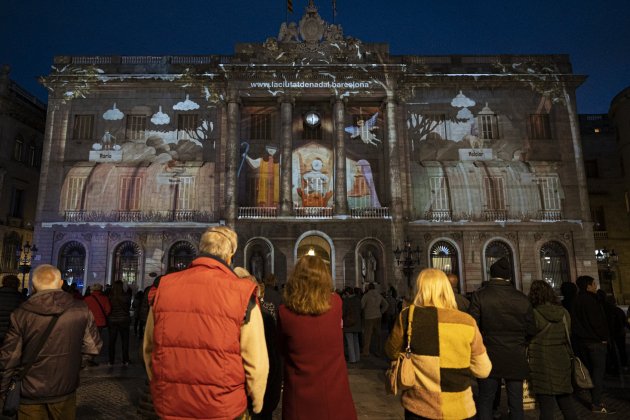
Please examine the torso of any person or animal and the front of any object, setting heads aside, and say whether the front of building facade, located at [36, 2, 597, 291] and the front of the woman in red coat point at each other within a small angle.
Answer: yes

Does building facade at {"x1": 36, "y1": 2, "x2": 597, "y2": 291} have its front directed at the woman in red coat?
yes

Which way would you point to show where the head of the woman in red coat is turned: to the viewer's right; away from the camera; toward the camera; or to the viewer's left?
away from the camera

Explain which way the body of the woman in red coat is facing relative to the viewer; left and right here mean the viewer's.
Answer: facing away from the viewer

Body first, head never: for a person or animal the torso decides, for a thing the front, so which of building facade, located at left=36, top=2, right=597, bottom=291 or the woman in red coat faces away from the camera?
the woman in red coat

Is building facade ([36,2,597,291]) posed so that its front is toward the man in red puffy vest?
yes

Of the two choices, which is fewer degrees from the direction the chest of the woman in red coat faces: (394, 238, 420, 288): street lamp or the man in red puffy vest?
the street lamp

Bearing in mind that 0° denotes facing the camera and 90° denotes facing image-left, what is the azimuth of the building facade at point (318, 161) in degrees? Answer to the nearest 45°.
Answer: approximately 0°

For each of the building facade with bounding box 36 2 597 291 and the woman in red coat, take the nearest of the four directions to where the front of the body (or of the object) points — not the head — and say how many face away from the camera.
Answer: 1

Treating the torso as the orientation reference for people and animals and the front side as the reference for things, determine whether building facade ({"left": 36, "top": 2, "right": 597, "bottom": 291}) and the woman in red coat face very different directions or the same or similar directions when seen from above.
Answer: very different directions

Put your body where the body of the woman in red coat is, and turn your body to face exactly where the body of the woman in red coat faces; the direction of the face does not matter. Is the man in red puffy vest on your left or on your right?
on your left
